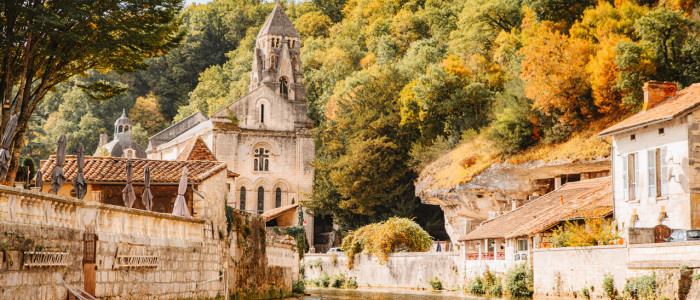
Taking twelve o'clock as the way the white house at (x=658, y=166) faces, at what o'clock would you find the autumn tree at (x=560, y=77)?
The autumn tree is roughly at 4 o'clock from the white house.

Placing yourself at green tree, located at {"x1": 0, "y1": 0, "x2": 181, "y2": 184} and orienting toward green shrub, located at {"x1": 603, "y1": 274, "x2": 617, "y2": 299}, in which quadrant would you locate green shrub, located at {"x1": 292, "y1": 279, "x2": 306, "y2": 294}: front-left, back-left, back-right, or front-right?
front-left

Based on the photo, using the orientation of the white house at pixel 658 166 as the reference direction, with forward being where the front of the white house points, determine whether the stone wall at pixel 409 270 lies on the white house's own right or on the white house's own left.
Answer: on the white house's own right

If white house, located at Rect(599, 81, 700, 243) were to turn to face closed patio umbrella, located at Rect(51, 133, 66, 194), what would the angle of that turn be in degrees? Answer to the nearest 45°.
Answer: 0° — it already faces it

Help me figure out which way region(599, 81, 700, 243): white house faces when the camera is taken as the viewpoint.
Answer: facing the viewer and to the left of the viewer

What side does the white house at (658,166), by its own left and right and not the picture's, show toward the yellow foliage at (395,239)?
right

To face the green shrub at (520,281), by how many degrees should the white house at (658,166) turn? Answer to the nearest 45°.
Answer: approximately 90° to its right

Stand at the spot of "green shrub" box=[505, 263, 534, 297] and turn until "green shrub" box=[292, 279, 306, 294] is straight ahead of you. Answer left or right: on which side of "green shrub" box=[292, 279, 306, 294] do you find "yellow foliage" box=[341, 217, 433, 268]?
right
